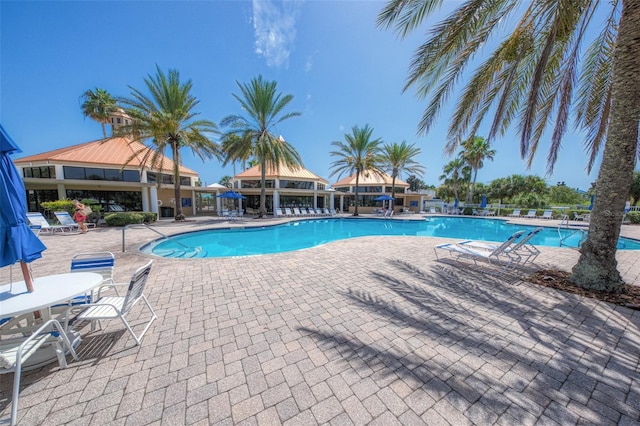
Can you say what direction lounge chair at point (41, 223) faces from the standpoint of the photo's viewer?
facing the viewer and to the right of the viewer

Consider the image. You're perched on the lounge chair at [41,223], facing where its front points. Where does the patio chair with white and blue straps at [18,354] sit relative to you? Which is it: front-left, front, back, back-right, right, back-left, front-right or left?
front-right

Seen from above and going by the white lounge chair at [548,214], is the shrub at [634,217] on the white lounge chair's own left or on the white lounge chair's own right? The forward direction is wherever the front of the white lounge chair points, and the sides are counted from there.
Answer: on the white lounge chair's own left

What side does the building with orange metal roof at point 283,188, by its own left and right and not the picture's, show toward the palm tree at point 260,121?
front

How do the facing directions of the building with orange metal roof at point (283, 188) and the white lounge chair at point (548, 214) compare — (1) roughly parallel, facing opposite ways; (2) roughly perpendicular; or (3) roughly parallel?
roughly perpendicular

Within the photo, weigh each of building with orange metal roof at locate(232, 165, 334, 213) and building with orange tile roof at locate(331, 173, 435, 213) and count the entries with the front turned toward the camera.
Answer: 2

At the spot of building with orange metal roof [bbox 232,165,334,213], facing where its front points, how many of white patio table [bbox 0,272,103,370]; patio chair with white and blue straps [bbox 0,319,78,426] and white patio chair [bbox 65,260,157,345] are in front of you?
3

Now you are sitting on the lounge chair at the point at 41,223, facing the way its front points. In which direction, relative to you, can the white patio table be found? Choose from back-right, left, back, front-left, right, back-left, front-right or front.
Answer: front-right

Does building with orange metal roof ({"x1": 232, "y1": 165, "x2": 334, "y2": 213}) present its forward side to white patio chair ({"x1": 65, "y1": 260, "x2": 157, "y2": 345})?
yes

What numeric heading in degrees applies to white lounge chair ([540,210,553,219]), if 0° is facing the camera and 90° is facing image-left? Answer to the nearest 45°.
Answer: approximately 45°

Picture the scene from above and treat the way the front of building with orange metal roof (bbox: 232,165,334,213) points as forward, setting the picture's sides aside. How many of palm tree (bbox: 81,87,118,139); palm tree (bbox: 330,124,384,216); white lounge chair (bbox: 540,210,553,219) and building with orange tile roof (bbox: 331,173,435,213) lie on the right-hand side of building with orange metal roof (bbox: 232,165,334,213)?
1

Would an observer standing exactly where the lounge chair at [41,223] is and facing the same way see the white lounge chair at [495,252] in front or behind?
in front

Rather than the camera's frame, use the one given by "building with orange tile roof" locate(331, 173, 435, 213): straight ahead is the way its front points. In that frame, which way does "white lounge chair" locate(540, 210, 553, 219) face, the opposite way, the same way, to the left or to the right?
to the right

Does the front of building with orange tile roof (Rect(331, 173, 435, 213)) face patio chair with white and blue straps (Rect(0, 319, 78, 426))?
yes

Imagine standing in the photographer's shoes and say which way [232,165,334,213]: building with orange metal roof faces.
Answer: facing the viewer

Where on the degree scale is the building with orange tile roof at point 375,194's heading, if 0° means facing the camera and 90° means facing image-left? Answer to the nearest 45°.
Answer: approximately 0°

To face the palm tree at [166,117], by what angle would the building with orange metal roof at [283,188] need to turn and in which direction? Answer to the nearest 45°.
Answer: approximately 45° to its right

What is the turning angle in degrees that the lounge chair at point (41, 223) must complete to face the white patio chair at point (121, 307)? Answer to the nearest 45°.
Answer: approximately 45° to its right
